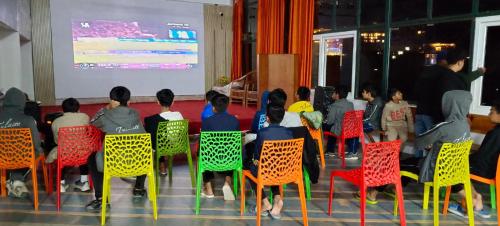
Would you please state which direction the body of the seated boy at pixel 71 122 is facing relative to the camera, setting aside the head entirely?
away from the camera

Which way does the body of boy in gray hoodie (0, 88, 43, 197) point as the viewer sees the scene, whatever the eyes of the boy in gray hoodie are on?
away from the camera

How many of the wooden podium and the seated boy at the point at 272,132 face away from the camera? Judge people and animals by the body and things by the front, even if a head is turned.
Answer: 1

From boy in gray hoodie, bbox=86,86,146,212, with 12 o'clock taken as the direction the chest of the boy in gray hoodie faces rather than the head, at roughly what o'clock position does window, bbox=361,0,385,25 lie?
The window is roughly at 2 o'clock from the boy in gray hoodie.

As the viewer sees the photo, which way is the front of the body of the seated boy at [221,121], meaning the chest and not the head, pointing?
away from the camera

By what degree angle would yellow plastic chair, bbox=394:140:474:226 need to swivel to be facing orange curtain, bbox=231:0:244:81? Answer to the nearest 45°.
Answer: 0° — it already faces it

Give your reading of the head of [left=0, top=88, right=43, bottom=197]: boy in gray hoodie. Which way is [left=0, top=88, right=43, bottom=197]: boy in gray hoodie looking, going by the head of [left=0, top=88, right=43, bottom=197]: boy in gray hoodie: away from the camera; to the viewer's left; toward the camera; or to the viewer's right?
away from the camera

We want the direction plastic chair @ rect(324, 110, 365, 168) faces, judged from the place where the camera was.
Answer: facing away from the viewer and to the left of the viewer

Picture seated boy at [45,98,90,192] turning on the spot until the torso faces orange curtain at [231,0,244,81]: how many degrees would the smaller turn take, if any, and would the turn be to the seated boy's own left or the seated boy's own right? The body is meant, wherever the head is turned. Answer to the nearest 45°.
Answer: approximately 45° to the seated boy's own right

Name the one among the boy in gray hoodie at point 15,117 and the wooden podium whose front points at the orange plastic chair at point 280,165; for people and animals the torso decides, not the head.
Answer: the wooden podium

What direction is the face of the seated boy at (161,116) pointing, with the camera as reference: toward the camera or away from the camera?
away from the camera
